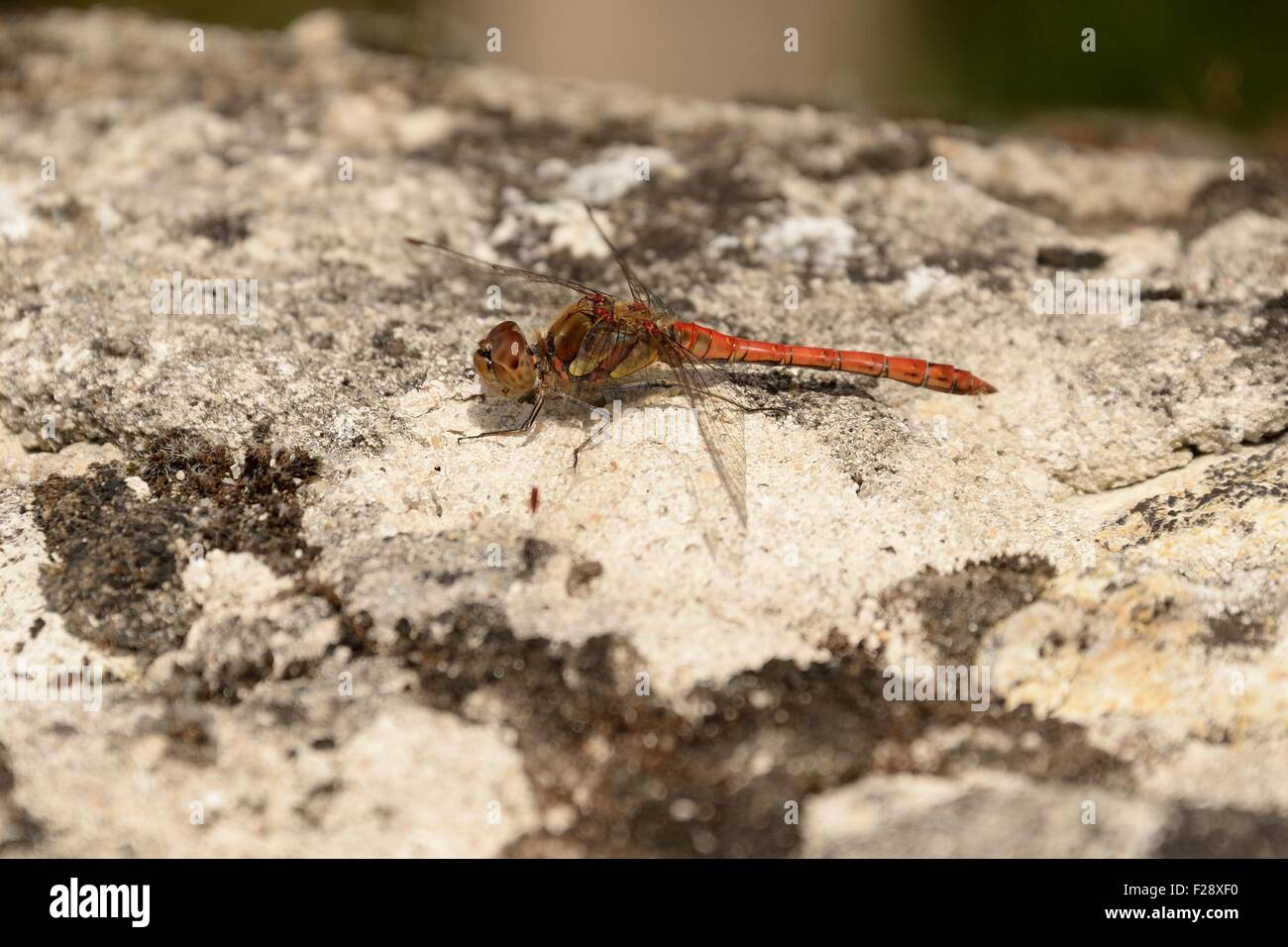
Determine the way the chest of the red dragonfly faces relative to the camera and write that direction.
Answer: to the viewer's left
